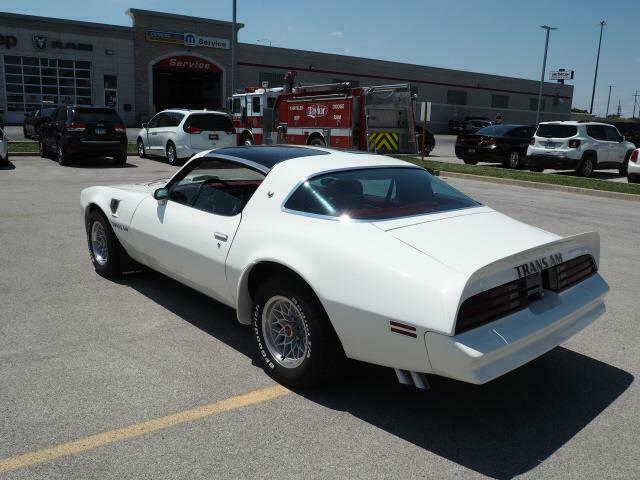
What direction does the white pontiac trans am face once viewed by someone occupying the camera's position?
facing away from the viewer and to the left of the viewer

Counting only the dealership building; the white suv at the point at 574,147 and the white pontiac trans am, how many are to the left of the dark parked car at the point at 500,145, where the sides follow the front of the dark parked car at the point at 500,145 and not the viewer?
1

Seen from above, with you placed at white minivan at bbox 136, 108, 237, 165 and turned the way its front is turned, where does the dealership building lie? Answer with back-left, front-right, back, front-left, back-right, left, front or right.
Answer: front-right

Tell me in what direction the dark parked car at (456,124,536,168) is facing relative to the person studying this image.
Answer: facing away from the viewer and to the right of the viewer

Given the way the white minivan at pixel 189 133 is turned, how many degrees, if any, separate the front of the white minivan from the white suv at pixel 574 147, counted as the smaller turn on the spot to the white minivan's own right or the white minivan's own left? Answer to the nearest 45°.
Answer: approximately 135° to the white minivan's own right

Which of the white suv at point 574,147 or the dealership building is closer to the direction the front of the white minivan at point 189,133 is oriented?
the dealership building

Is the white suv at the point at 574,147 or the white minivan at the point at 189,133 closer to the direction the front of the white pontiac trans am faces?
the white minivan

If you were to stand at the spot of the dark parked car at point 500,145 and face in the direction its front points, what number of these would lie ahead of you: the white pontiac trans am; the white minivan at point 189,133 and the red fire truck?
0

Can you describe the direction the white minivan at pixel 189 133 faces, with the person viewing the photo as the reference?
facing away from the viewer and to the left of the viewer

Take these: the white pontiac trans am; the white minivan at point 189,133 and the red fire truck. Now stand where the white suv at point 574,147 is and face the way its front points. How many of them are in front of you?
0

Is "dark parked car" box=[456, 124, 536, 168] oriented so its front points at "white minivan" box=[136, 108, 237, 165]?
no

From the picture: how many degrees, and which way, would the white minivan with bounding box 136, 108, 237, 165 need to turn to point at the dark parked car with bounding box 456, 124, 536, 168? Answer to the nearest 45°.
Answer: approximately 135° to its right

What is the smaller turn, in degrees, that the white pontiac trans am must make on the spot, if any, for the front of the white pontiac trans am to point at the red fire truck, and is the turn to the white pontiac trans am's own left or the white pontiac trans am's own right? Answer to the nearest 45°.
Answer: approximately 45° to the white pontiac trans am's own right

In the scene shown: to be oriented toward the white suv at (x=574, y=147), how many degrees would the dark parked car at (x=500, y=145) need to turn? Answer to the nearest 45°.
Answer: approximately 90° to its right

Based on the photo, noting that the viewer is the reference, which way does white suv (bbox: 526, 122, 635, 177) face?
facing away from the viewer and to the right of the viewer

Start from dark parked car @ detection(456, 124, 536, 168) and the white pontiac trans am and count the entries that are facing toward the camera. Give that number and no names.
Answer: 0
